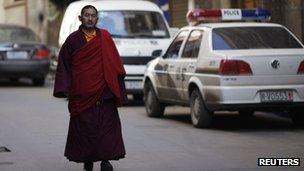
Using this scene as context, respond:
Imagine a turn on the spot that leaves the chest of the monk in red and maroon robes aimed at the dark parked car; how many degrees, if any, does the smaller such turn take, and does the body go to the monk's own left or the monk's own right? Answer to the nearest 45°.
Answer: approximately 180°

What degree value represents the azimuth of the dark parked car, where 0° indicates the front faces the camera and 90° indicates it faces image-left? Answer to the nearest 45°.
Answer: approximately 180°

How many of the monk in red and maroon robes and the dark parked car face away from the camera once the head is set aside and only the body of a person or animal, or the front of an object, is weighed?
1

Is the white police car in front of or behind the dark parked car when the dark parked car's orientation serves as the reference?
behind

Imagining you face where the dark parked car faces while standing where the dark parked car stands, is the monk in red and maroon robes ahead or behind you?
behind

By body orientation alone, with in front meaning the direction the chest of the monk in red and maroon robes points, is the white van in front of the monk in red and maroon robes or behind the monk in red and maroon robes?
behind
